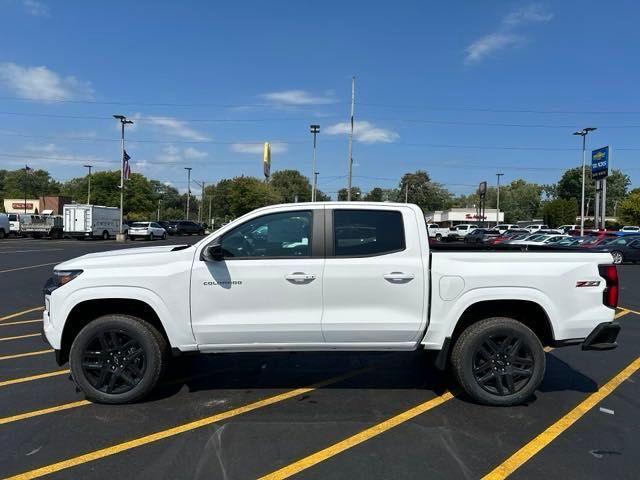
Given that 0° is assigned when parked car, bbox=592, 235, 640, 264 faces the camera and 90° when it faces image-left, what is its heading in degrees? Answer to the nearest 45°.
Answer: approximately 45°

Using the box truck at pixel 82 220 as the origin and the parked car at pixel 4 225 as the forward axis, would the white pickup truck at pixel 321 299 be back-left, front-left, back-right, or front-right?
back-left

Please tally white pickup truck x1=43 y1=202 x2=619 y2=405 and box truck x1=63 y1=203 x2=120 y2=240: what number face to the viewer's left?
1

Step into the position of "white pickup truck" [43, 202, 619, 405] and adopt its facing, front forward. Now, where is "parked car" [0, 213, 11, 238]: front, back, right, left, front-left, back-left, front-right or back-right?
front-right

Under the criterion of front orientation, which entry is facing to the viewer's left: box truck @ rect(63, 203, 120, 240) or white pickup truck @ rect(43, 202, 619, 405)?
the white pickup truck

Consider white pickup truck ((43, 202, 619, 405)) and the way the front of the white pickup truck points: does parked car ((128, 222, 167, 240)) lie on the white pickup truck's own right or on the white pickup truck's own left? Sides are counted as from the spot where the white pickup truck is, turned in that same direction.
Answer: on the white pickup truck's own right

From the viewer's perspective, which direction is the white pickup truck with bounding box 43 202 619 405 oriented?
to the viewer's left

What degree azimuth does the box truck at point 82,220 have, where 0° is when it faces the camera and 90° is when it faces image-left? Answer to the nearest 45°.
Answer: approximately 225°

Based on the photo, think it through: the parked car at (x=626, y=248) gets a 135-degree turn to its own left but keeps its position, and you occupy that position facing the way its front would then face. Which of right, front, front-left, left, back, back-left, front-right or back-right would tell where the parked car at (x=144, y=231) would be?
back

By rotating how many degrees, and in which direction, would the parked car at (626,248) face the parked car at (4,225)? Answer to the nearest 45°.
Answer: approximately 45° to its right

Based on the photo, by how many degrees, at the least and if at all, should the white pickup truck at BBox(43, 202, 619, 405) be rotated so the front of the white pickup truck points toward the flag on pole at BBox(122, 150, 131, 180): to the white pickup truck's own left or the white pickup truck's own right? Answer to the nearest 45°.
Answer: approximately 45° to the white pickup truck's own right

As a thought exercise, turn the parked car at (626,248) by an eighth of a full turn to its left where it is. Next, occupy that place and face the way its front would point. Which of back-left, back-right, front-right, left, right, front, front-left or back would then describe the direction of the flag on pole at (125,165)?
right

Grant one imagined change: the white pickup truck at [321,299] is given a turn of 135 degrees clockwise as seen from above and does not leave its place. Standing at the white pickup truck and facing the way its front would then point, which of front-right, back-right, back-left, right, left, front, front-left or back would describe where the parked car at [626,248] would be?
front
